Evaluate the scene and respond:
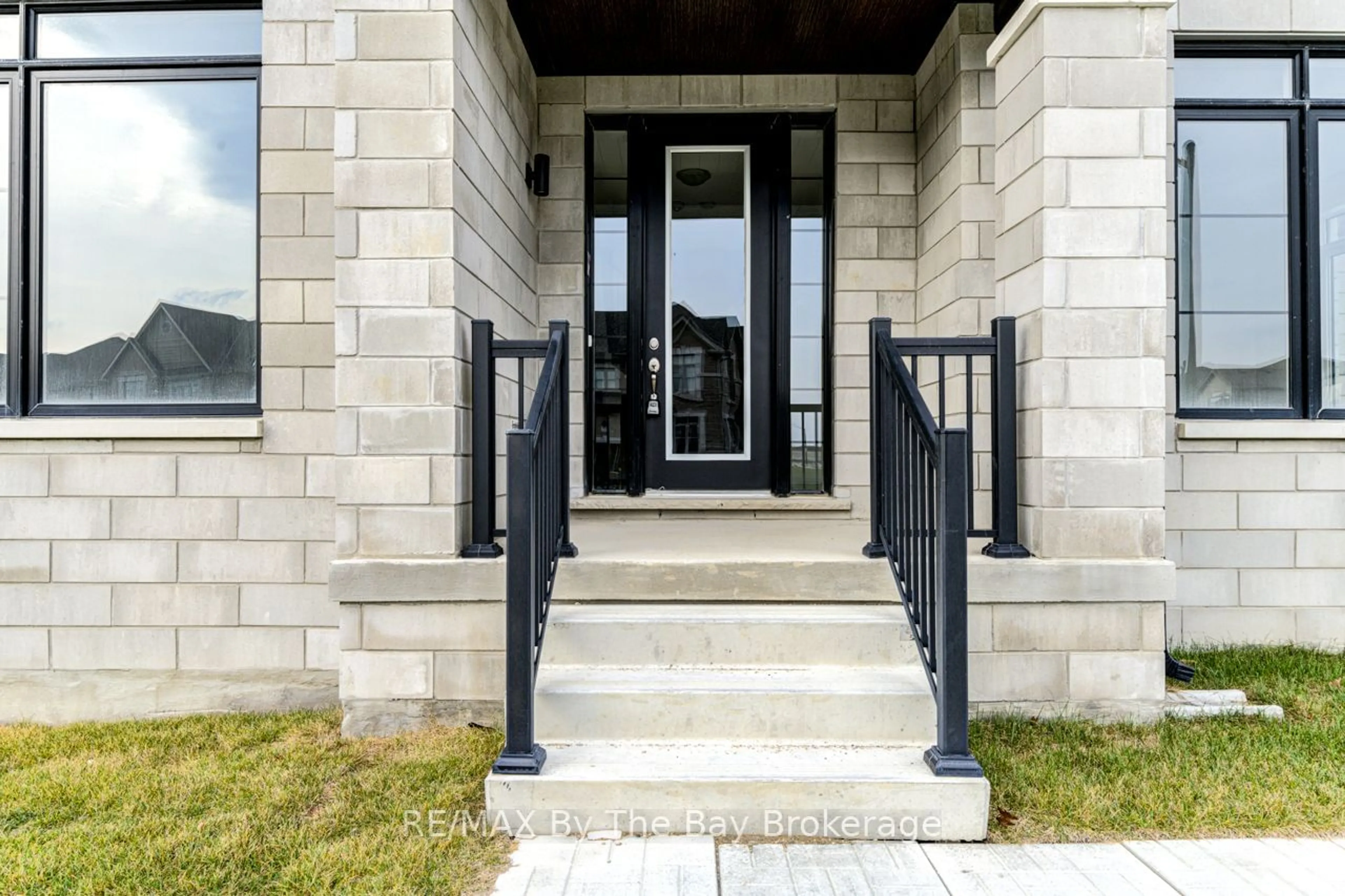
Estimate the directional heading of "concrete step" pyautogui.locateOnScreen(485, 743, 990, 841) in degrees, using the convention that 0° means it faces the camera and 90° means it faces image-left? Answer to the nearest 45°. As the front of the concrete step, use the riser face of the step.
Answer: approximately 0°

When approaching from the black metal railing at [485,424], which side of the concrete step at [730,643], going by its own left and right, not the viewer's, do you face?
right

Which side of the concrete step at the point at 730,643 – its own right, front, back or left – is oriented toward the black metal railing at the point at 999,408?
left

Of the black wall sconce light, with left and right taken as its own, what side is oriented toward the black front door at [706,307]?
front

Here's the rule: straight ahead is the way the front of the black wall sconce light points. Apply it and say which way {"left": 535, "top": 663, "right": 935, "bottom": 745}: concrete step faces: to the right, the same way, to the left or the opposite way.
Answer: to the right

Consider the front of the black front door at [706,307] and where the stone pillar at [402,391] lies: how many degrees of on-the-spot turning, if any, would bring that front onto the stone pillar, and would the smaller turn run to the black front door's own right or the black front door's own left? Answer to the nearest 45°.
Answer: approximately 45° to the black front door's own right

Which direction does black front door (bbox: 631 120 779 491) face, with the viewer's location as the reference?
facing the viewer

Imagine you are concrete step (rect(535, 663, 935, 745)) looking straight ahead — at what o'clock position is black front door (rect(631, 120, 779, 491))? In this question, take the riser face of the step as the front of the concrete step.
The black front door is roughly at 6 o'clock from the concrete step.

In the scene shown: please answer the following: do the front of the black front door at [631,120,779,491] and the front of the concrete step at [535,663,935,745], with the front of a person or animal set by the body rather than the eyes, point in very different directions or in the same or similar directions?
same or similar directions

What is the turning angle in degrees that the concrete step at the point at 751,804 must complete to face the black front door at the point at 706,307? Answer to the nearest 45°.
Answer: approximately 180°
